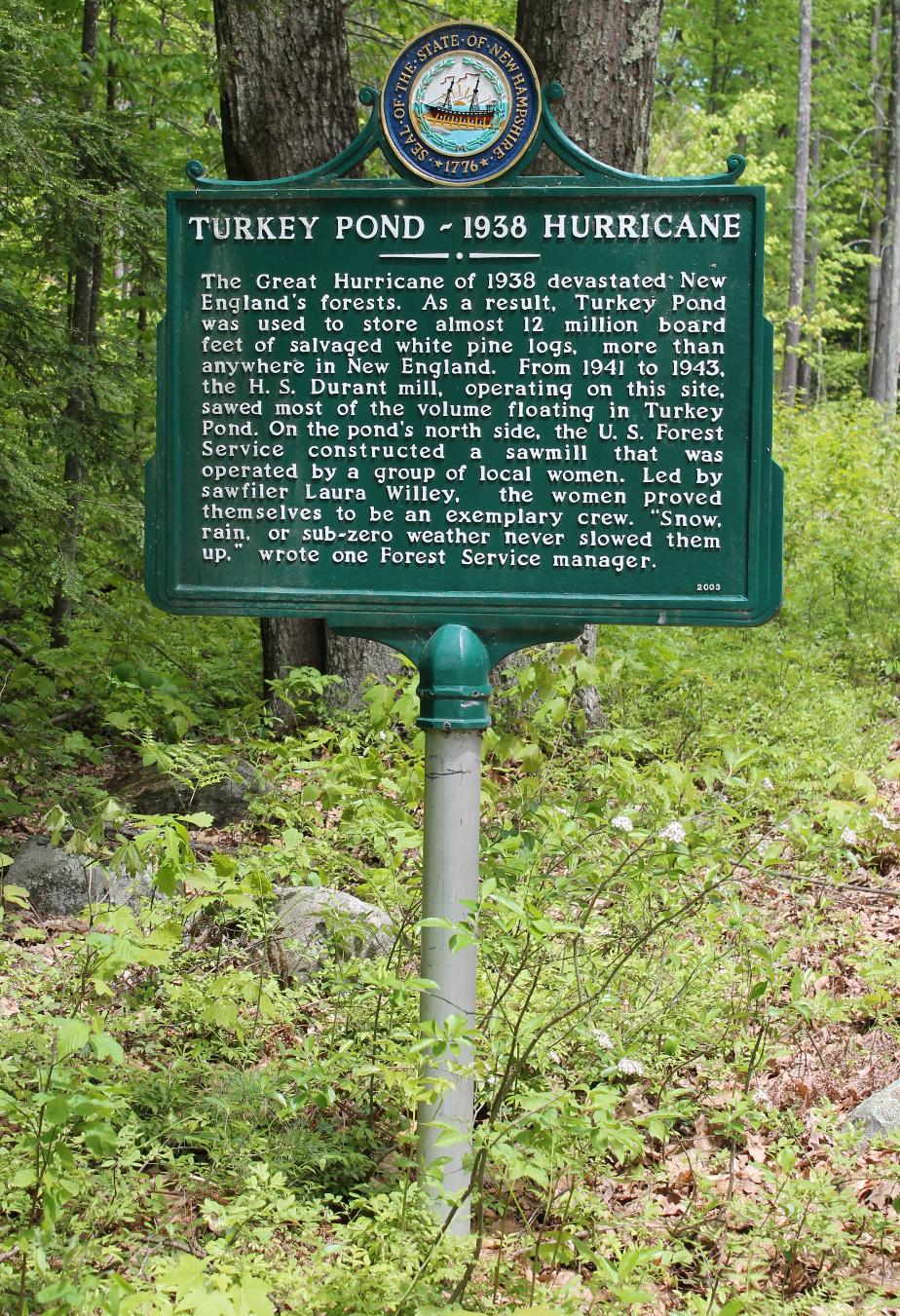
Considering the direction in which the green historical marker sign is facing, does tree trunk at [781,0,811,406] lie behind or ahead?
behind

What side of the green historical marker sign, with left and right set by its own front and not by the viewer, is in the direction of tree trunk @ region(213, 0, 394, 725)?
back

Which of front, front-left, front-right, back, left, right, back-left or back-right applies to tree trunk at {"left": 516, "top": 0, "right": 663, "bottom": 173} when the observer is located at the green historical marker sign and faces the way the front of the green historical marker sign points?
back

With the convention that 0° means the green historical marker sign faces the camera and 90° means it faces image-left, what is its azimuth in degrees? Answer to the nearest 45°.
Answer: approximately 0°

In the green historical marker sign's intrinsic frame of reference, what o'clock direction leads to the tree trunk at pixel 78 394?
The tree trunk is roughly at 5 o'clock from the green historical marker sign.

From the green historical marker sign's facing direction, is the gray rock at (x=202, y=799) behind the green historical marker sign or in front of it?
behind

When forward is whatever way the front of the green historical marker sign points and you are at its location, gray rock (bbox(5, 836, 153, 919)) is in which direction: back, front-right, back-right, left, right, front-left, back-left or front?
back-right

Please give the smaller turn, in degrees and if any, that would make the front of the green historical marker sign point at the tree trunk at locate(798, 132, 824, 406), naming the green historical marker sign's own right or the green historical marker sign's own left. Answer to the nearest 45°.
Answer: approximately 180°
